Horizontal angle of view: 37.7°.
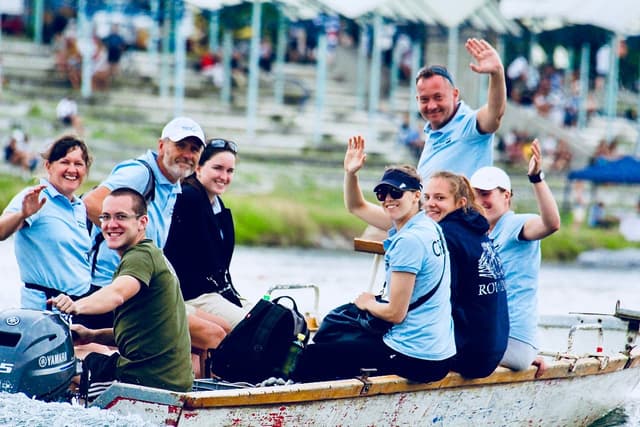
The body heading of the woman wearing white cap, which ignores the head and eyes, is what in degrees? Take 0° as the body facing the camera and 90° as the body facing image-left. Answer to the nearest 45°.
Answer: approximately 45°

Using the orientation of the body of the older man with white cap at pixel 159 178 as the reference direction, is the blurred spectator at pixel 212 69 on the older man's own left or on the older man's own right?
on the older man's own left

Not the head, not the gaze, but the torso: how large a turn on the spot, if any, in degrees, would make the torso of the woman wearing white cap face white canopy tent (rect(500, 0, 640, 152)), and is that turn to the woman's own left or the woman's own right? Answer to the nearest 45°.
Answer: approximately 135° to the woman's own right

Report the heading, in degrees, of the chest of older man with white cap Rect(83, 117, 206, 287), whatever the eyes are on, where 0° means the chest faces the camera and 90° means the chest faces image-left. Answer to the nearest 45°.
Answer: approximately 315°

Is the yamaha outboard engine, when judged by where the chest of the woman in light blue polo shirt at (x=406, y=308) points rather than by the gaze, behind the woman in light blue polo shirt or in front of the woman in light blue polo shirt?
in front

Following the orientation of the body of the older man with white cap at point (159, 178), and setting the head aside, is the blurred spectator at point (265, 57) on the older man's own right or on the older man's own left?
on the older man's own left
